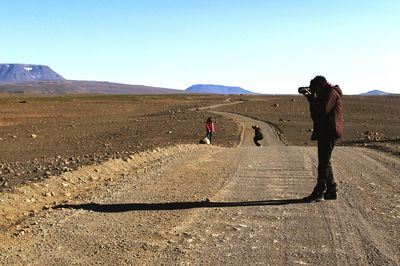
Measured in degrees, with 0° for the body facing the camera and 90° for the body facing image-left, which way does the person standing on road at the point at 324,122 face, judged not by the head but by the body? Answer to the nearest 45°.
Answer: approximately 90°

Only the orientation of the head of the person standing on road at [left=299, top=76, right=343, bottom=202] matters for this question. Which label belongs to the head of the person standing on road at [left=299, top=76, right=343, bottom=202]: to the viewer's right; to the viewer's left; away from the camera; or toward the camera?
to the viewer's left
